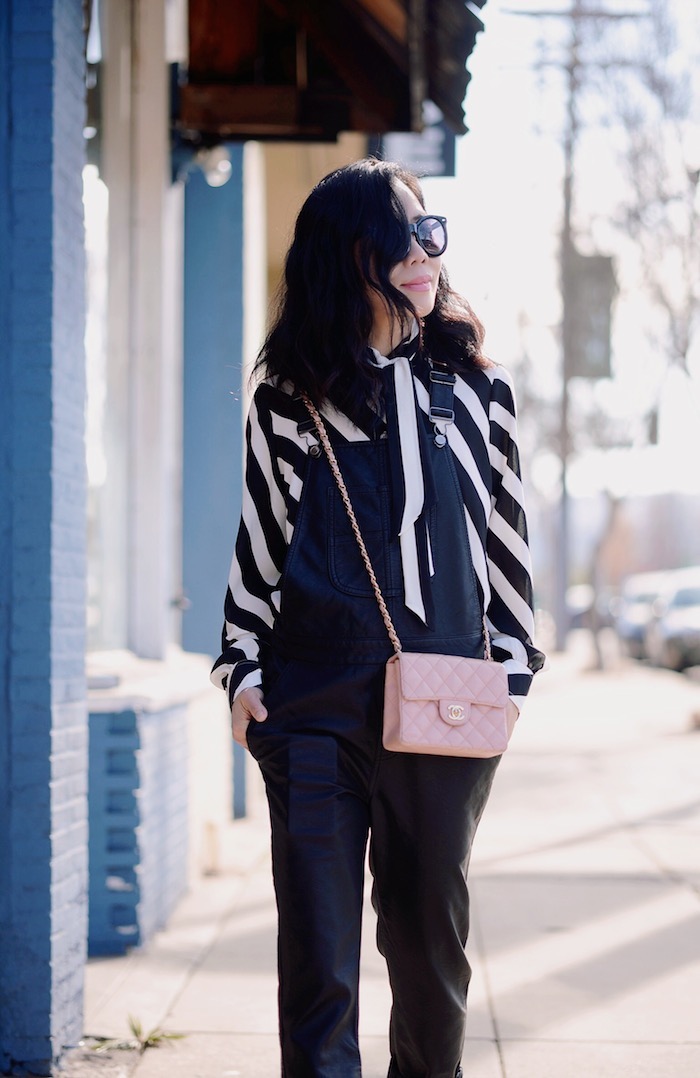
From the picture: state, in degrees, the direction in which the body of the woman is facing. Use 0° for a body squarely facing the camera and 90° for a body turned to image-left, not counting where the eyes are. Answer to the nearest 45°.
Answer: approximately 0°

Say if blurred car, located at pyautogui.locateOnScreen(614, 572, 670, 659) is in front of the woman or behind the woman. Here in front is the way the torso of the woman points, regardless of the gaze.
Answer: behind

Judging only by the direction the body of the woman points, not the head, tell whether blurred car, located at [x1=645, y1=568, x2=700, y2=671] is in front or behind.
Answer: behind

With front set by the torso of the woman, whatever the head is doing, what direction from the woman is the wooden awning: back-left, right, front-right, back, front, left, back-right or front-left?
back

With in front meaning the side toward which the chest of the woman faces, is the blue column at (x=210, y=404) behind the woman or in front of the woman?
behind

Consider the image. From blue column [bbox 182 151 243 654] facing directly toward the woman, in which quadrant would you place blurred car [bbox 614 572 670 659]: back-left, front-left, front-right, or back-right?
back-left
